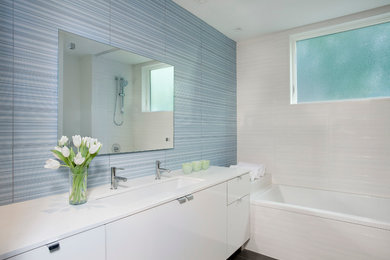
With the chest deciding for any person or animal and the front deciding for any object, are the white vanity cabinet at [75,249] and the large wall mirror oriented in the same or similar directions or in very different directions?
same or similar directions

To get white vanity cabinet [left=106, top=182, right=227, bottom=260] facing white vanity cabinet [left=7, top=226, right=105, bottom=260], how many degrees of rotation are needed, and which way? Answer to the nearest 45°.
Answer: approximately 90° to its right

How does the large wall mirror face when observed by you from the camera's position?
facing the viewer and to the right of the viewer

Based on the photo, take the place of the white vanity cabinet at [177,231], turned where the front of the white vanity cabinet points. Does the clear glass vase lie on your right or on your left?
on your right

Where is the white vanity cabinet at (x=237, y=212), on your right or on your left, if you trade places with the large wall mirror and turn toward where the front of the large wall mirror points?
on your left

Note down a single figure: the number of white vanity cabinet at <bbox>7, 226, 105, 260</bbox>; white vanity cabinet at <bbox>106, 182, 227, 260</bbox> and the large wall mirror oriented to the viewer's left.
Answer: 0

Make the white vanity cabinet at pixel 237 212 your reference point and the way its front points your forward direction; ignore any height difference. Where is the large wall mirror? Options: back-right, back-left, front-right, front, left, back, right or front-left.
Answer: right
